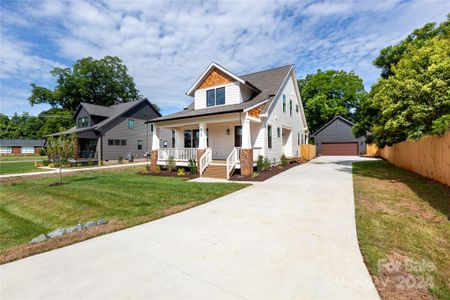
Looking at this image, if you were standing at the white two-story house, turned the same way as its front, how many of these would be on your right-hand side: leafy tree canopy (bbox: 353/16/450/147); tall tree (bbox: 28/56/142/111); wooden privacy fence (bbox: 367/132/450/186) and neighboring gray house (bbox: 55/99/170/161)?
2

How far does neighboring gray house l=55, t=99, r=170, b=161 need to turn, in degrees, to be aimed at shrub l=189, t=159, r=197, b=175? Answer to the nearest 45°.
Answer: approximately 45° to its left

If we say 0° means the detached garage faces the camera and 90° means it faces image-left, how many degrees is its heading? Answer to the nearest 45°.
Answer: approximately 0°

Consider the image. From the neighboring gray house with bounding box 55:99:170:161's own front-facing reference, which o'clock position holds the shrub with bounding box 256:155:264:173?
The shrub is roughly at 10 o'clock from the neighboring gray house.

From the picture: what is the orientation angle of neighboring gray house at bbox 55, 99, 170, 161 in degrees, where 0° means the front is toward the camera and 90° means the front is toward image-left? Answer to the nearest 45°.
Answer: approximately 45°

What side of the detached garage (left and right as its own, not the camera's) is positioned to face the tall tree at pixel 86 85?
right

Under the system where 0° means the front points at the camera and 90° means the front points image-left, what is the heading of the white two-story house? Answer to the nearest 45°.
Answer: approximately 45°

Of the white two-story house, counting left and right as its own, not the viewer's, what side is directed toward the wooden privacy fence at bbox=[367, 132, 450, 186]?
left
